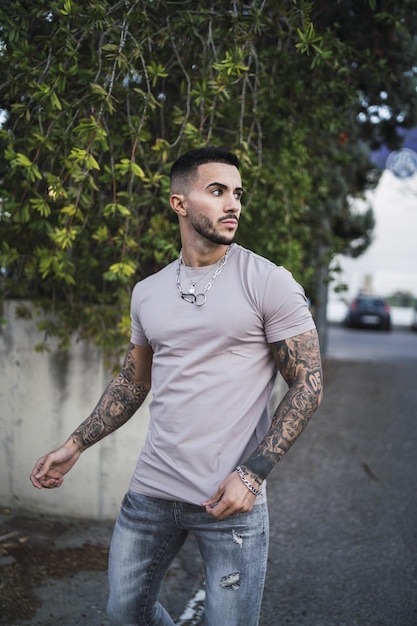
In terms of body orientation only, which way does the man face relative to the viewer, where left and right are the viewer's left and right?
facing the viewer

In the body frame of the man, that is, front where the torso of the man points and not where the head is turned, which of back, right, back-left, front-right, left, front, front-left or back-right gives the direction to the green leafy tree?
back

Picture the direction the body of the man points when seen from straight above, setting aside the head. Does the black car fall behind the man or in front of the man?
behind

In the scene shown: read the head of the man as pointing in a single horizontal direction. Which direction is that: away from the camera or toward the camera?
toward the camera
